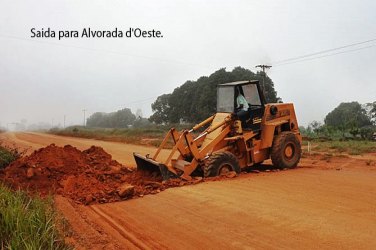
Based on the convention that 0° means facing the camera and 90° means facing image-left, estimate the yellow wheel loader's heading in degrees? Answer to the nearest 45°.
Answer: approximately 45°

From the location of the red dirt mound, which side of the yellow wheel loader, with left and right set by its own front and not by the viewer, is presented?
front
